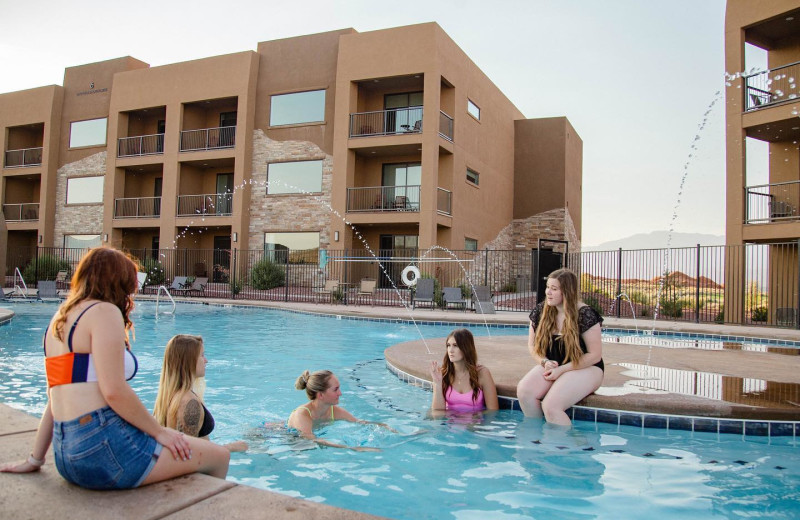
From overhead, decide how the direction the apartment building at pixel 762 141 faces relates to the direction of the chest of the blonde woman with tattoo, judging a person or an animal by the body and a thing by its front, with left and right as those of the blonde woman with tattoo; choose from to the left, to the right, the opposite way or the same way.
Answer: the opposite way

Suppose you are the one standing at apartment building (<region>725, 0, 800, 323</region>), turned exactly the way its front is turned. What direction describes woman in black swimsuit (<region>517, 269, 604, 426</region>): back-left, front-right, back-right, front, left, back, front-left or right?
front-left

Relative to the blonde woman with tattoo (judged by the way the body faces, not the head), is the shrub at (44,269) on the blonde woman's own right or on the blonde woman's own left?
on the blonde woman's own left

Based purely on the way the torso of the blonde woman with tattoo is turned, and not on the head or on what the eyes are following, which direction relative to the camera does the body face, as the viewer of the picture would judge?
to the viewer's right

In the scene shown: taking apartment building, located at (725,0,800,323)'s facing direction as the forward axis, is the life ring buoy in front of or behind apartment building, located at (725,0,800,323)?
in front

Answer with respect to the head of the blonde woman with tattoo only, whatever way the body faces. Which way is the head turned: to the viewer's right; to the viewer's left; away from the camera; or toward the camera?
to the viewer's right

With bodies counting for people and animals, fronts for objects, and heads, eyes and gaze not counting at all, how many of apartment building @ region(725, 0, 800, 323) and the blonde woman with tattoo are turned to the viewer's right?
1

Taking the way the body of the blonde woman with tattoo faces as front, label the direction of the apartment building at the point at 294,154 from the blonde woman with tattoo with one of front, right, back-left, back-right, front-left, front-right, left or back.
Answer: left

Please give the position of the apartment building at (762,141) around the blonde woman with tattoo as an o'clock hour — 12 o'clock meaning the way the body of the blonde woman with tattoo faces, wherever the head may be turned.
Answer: The apartment building is roughly at 11 o'clock from the blonde woman with tattoo.

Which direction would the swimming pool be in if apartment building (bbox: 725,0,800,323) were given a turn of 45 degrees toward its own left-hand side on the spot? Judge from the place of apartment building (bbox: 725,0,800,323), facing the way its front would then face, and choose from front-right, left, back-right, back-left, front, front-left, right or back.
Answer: front

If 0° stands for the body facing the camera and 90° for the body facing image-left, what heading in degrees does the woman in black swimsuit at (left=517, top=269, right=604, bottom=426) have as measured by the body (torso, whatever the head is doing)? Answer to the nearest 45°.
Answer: approximately 45°

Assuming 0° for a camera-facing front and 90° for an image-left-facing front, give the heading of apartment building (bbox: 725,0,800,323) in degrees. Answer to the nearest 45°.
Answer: approximately 45°

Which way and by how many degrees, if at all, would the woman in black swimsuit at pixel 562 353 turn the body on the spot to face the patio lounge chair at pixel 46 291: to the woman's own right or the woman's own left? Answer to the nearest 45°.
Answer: approximately 90° to the woman's own right
